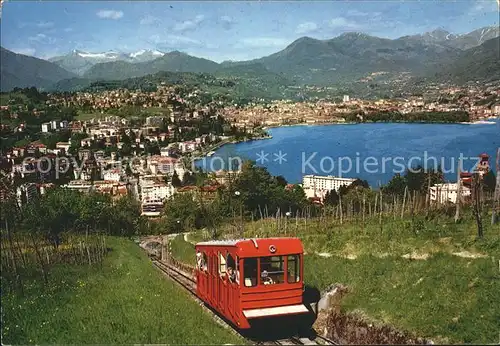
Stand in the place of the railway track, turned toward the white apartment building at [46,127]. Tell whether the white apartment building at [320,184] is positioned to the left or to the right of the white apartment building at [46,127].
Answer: right

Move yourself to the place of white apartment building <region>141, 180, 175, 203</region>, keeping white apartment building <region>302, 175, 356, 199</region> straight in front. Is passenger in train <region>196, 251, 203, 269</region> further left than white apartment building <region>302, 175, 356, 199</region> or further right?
right
